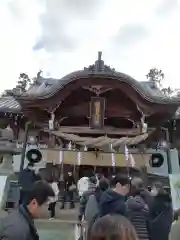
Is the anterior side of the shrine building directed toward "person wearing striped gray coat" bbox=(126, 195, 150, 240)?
yes

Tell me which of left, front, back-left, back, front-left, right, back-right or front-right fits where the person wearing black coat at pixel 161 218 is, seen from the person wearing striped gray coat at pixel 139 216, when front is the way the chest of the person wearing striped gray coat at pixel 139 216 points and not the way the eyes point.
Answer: front-right

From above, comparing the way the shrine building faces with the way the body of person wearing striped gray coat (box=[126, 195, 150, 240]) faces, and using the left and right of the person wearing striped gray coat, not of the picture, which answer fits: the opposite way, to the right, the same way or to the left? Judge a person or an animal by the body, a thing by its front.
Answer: the opposite way

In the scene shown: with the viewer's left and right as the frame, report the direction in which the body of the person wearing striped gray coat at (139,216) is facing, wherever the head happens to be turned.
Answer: facing away from the viewer

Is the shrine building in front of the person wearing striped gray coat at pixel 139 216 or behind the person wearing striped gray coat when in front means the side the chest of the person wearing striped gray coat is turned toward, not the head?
in front

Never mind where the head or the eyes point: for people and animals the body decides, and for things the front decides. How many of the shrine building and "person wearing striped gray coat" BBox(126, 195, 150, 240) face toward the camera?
1

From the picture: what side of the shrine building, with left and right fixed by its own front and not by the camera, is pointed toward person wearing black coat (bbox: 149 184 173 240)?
front

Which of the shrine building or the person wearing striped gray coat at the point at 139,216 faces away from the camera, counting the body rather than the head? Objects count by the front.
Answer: the person wearing striped gray coat
